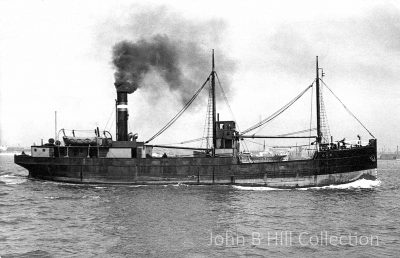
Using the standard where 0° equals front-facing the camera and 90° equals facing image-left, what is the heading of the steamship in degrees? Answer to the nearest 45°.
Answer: approximately 270°
